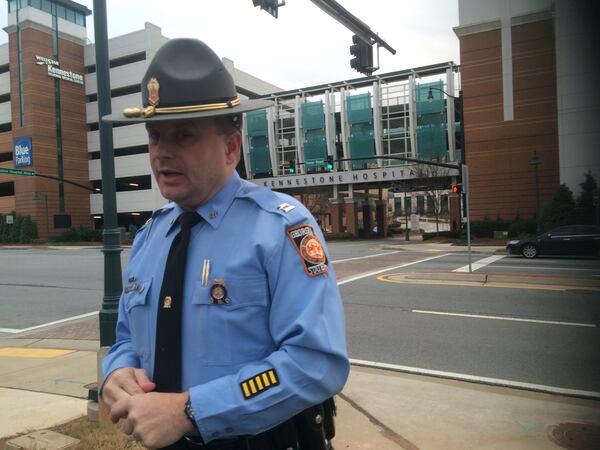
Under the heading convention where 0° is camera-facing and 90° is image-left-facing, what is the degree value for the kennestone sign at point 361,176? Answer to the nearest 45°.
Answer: approximately 45°

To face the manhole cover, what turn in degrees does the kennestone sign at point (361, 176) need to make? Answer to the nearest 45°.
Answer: approximately 45° to its left

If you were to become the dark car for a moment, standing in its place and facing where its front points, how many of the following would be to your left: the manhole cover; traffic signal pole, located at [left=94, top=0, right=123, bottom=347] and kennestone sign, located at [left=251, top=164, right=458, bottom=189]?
2

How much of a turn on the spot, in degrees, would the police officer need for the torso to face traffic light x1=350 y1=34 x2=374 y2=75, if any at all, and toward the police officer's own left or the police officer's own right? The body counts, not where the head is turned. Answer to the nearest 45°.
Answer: approximately 135° to the police officer's own right

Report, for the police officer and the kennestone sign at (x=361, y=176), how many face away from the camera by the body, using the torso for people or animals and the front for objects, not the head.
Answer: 0

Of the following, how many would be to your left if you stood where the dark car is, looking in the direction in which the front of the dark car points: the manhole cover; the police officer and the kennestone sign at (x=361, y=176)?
2

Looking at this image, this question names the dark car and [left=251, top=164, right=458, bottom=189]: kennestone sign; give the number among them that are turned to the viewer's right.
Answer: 0

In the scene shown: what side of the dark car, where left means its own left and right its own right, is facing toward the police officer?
left

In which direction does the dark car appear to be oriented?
to the viewer's left

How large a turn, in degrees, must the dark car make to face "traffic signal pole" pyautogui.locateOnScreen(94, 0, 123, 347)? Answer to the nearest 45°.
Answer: approximately 90° to its left

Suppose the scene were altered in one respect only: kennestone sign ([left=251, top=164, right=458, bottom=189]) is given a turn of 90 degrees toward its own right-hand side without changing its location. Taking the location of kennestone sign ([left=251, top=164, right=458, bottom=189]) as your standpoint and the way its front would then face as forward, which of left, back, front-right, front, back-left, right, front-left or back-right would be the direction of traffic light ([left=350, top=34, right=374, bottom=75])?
back-left

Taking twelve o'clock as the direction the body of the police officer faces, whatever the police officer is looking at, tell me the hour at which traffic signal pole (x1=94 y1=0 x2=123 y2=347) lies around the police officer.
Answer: The traffic signal pole is roughly at 4 o'clock from the police officer.

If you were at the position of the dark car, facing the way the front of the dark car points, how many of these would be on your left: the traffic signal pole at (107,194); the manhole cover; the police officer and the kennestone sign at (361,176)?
3

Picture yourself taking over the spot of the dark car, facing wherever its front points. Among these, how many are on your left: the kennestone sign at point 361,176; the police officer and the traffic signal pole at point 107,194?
2

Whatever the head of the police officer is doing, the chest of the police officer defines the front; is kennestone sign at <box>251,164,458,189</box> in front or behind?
behind

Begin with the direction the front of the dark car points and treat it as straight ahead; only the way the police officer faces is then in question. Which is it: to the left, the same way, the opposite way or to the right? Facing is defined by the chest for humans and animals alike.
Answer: to the left

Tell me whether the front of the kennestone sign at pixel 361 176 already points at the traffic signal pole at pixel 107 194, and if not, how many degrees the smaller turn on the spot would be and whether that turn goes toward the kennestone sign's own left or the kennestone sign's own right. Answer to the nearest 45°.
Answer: approximately 45° to the kennestone sign's own left
